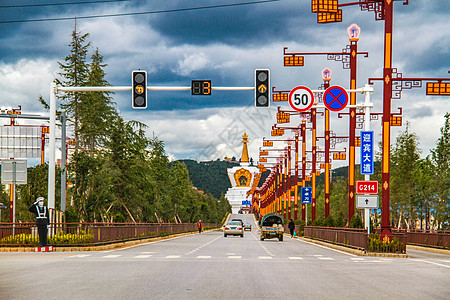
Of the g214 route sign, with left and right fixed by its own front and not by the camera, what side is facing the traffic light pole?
right

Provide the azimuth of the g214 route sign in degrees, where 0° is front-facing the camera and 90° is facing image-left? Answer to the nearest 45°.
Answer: approximately 0°

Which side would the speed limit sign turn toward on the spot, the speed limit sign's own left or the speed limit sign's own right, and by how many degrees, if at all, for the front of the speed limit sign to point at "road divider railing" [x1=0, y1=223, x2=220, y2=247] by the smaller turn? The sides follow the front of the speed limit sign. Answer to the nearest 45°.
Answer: approximately 90° to the speed limit sign's own right

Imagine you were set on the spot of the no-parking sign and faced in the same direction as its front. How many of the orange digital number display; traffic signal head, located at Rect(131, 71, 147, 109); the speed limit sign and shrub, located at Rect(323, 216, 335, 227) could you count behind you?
1

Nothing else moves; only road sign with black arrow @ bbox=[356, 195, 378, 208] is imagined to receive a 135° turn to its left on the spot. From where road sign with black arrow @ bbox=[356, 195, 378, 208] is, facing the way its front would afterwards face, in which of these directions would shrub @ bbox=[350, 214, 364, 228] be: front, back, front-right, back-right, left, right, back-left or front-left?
front-left

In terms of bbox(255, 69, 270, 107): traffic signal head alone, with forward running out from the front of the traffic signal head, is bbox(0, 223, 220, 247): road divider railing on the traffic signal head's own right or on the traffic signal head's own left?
on the traffic signal head's own right
